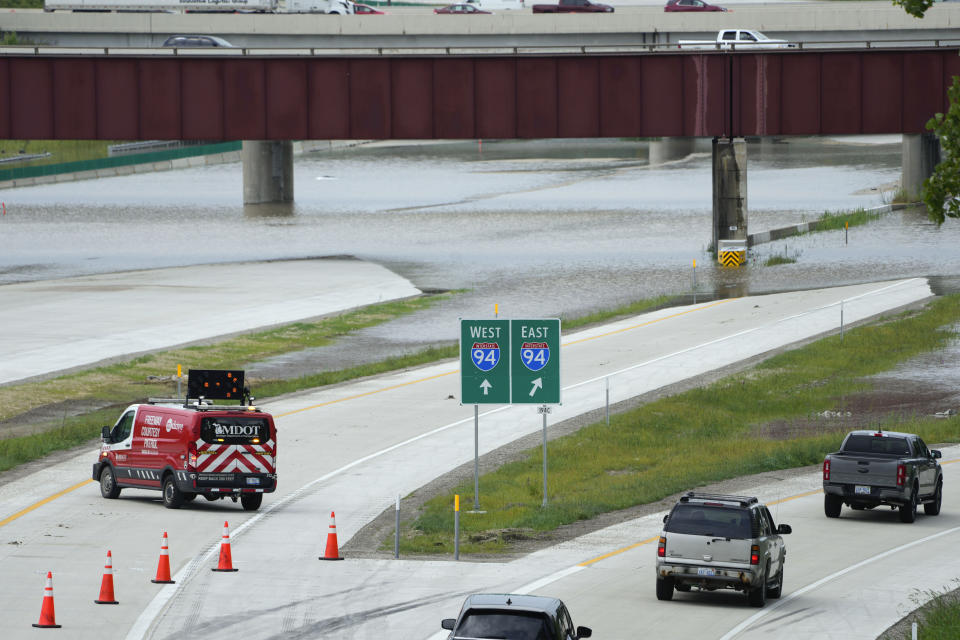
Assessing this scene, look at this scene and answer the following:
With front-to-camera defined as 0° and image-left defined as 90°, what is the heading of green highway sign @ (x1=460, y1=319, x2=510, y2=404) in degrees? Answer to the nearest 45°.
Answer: approximately 0°

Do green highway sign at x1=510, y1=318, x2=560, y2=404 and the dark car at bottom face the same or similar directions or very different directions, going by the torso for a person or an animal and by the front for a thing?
very different directions

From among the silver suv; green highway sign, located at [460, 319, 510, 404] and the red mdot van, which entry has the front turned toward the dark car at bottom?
the green highway sign

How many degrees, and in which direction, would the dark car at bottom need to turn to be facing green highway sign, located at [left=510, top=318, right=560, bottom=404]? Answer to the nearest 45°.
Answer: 0° — it already faces it

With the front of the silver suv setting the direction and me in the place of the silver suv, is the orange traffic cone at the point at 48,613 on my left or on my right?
on my left

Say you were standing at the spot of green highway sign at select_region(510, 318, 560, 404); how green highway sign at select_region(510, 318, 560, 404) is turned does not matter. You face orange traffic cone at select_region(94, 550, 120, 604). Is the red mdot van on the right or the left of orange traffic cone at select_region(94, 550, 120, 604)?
right

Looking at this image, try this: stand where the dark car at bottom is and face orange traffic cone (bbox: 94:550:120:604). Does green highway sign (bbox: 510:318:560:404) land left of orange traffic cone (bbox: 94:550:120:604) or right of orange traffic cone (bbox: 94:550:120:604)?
right

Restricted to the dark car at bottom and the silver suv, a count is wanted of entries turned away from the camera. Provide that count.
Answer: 2

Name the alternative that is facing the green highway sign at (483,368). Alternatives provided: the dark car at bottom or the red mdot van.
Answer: the dark car at bottom

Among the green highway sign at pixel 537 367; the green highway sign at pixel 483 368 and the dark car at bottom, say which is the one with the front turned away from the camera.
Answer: the dark car at bottom

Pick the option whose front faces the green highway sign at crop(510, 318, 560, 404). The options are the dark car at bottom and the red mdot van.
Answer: the dark car at bottom

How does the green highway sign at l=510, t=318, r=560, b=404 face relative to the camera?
toward the camera

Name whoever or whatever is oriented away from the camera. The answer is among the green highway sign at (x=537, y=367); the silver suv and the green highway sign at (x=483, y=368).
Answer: the silver suv

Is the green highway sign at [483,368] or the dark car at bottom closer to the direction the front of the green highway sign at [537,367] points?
the dark car at bottom

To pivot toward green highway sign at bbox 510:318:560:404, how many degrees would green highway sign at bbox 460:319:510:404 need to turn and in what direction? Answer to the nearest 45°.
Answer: approximately 90° to its left

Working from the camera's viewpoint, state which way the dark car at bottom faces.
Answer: facing away from the viewer

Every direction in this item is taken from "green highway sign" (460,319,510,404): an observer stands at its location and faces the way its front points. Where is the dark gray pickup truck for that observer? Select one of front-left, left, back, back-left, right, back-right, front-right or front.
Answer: left

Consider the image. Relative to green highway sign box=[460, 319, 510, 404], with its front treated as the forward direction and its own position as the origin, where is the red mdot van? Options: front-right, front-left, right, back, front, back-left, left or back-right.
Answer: right

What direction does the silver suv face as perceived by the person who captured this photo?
facing away from the viewer
